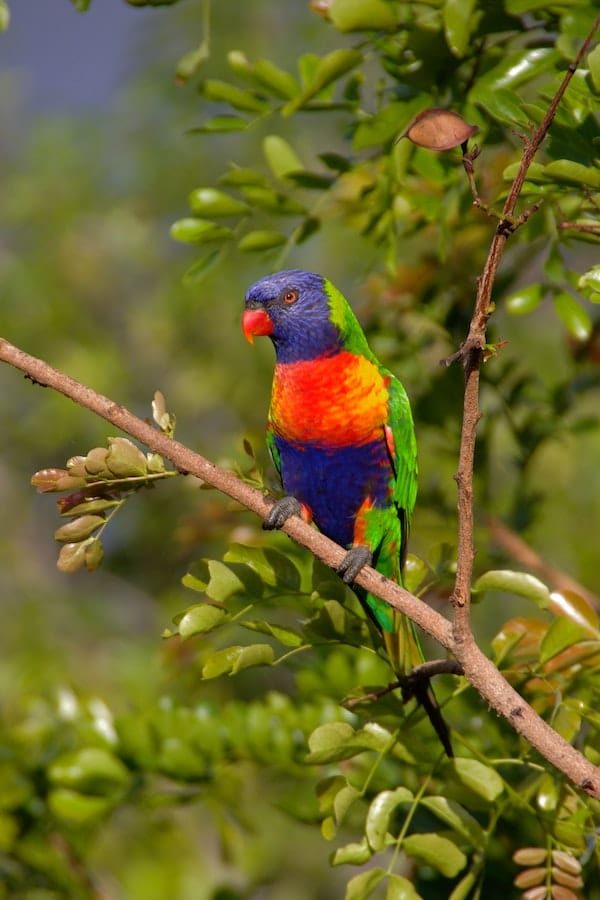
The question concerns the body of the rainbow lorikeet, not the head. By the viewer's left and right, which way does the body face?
facing the viewer and to the left of the viewer

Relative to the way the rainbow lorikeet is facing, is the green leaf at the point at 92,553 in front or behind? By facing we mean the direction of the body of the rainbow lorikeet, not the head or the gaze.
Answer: in front

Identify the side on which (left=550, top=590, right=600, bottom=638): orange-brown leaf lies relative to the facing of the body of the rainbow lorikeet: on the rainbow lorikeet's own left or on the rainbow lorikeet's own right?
on the rainbow lorikeet's own left
